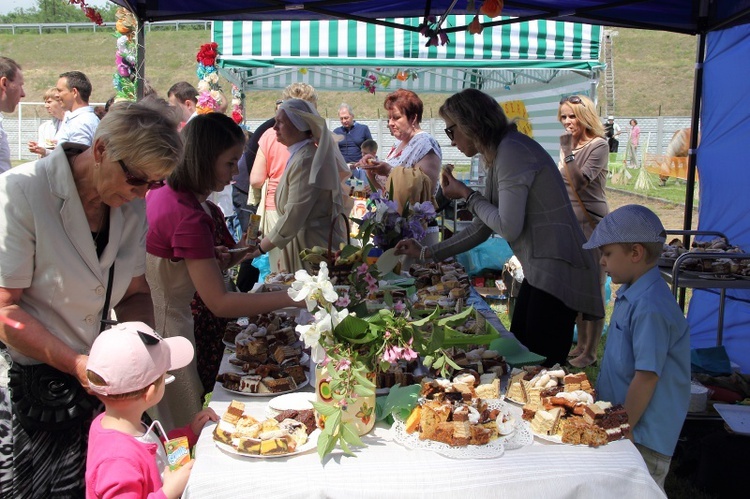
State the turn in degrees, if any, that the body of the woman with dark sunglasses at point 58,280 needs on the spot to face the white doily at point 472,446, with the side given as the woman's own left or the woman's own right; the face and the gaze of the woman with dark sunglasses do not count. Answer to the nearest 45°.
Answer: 0° — they already face it

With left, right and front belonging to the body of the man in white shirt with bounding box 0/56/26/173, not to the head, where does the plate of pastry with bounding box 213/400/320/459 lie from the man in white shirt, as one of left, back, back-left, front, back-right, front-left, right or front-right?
right

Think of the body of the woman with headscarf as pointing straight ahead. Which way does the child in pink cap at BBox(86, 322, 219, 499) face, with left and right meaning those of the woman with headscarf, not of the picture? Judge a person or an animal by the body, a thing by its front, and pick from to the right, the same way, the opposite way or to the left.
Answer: the opposite way

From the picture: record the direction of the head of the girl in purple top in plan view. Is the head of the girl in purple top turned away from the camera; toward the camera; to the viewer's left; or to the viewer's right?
to the viewer's right

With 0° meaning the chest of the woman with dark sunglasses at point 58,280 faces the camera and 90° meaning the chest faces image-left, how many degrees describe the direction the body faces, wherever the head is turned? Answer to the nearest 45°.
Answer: approximately 315°

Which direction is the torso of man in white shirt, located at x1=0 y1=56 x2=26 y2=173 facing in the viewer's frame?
to the viewer's right

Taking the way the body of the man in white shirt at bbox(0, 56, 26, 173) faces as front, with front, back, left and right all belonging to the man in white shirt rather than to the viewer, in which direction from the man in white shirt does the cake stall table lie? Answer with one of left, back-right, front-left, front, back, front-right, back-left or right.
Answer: right

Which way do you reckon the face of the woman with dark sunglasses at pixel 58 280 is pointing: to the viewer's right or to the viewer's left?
to the viewer's right

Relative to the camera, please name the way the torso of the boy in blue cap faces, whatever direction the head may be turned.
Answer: to the viewer's left

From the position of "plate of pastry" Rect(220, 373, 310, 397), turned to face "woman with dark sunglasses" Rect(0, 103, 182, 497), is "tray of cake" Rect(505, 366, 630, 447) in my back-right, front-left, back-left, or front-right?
back-left

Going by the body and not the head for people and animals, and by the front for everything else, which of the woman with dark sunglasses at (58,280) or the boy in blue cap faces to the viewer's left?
the boy in blue cap
